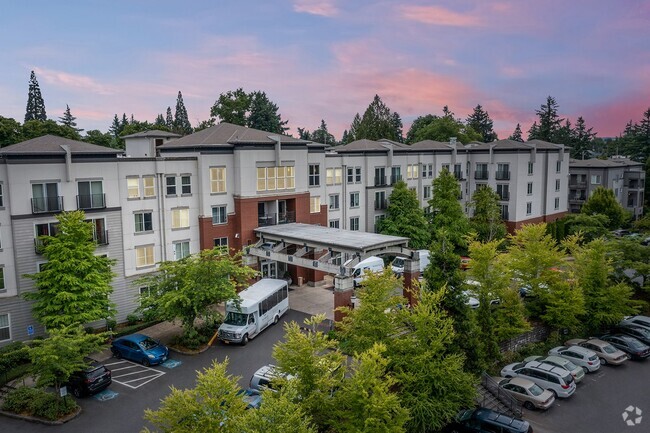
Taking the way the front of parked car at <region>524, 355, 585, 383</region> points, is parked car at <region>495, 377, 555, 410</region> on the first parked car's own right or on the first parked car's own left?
on the first parked car's own left

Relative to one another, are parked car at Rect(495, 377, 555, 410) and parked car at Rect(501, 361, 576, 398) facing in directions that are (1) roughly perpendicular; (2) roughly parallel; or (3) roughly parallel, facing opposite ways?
roughly parallel

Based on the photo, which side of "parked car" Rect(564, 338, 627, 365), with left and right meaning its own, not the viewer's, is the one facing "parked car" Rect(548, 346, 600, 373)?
left

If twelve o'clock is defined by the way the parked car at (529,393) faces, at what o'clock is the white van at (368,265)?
The white van is roughly at 12 o'clock from the parked car.

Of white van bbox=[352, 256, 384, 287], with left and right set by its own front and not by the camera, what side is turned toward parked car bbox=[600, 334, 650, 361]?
left

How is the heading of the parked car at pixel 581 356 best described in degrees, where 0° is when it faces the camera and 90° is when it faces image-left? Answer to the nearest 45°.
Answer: approximately 135°

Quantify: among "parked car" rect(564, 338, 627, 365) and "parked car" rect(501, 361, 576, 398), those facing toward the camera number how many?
0

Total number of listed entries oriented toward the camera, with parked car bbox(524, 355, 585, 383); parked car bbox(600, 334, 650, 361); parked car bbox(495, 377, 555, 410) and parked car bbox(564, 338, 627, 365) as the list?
0

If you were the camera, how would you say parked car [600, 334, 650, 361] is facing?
facing away from the viewer and to the left of the viewer

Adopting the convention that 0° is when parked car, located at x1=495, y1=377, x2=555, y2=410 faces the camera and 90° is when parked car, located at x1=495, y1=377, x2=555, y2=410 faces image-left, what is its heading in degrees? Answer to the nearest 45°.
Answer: approximately 135°

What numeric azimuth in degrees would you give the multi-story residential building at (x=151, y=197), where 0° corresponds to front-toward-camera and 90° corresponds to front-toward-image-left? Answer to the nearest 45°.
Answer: approximately 315°

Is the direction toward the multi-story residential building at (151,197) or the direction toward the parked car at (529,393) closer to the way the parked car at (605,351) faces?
the multi-story residential building

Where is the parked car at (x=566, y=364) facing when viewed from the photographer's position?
facing away from the viewer and to the left of the viewer

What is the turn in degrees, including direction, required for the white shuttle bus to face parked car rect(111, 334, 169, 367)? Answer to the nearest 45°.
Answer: approximately 45° to its right

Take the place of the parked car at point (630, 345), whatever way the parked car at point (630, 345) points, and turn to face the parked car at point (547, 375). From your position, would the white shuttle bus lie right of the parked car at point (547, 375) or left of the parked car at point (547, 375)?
right
